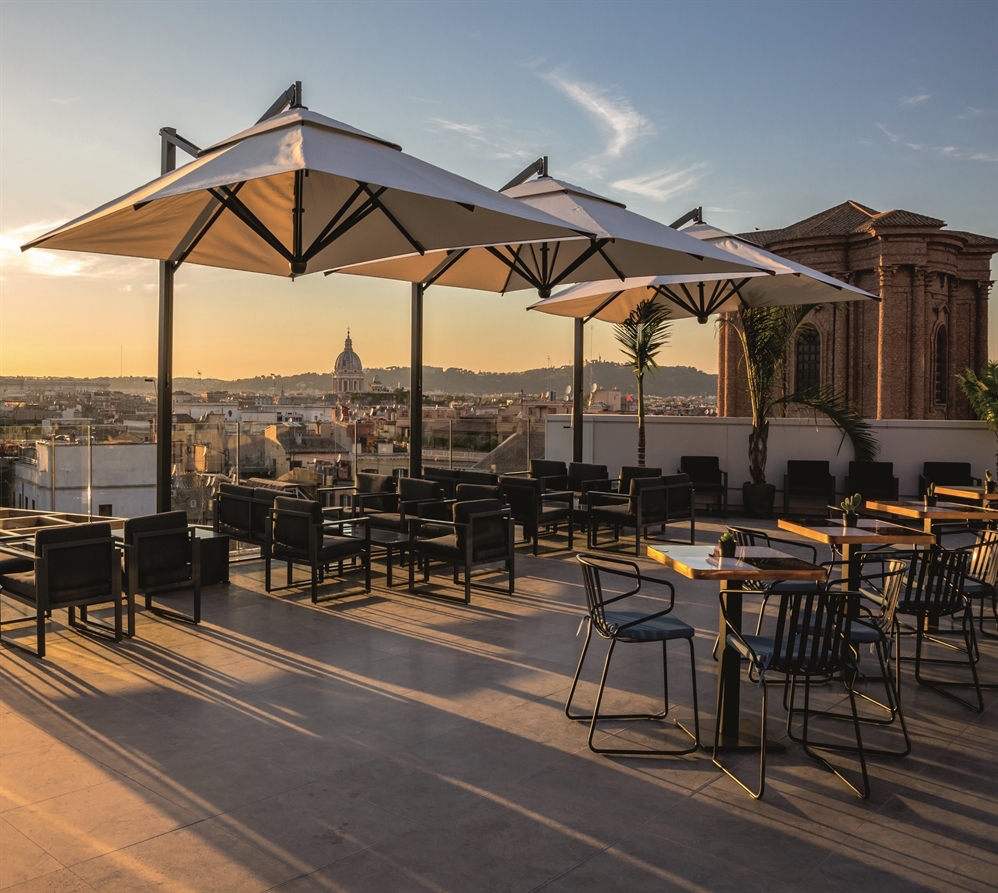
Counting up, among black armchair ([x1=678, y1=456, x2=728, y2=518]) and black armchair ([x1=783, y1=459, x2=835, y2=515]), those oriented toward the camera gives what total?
2

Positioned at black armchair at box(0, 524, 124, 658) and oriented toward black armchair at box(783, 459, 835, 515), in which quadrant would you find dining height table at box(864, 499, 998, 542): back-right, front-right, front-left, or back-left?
front-right

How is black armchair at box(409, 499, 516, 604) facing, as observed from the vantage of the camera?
facing away from the viewer and to the left of the viewer

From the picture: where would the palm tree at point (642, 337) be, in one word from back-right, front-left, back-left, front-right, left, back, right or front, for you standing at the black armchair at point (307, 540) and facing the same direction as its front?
front

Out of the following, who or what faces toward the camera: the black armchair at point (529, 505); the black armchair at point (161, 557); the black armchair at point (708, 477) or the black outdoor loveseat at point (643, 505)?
the black armchair at point (708, 477)

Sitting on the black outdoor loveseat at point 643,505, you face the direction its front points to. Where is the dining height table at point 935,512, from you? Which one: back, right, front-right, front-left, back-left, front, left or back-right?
back

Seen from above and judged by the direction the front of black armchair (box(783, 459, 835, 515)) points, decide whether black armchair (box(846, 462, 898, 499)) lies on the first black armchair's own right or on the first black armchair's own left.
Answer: on the first black armchair's own left

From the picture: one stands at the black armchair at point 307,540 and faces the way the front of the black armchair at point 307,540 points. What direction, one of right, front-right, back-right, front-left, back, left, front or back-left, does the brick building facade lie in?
front

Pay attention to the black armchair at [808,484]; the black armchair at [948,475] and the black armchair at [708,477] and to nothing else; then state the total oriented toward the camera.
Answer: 3

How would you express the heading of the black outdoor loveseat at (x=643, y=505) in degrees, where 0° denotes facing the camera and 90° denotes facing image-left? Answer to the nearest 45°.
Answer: approximately 135°

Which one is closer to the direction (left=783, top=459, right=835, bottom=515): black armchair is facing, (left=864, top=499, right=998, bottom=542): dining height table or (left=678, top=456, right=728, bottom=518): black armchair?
the dining height table

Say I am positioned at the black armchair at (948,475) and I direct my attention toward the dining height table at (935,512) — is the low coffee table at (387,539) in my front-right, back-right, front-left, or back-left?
front-right

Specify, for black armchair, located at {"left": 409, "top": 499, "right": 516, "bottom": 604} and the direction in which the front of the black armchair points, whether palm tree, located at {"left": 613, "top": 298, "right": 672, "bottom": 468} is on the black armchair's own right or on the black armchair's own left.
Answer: on the black armchair's own right

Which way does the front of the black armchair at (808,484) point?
toward the camera
